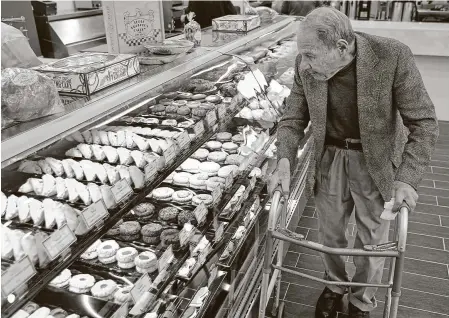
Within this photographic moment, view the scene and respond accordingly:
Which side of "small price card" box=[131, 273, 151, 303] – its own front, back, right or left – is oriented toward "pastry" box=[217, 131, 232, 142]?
left

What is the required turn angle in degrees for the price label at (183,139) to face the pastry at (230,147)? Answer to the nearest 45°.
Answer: approximately 90° to its left

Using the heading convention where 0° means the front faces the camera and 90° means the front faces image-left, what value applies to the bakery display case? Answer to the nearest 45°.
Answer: approximately 315°

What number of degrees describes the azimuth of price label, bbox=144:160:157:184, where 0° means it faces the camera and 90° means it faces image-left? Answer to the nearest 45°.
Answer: approximately 315°

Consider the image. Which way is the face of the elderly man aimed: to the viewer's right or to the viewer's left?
to the viewer's left

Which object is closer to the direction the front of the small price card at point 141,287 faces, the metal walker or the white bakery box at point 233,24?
the metal walker

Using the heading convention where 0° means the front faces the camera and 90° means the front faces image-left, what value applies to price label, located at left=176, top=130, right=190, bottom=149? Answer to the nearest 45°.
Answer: approximately 315°
